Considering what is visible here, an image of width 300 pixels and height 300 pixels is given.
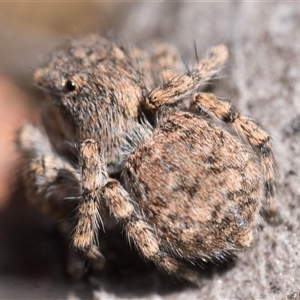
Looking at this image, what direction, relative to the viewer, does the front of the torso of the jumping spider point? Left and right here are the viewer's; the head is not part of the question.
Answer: facing away from the viewer and to the left of the viewer
